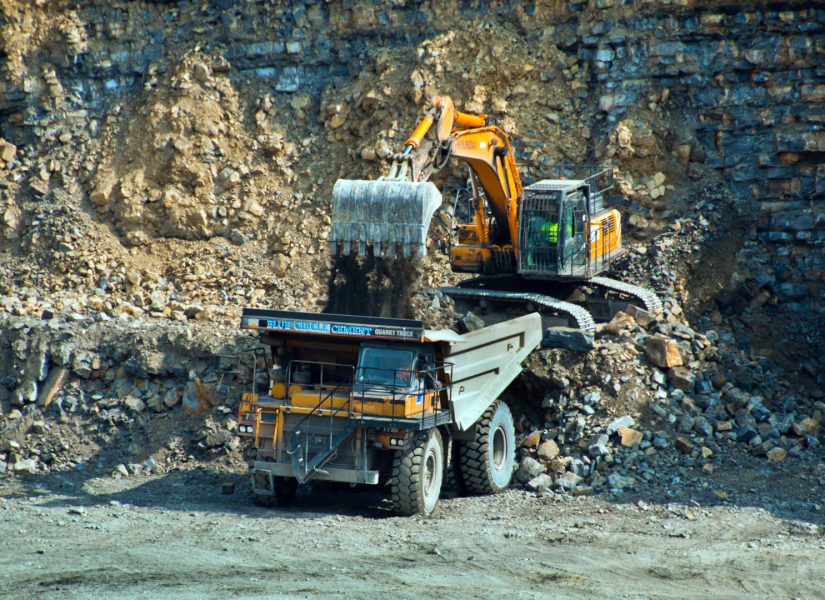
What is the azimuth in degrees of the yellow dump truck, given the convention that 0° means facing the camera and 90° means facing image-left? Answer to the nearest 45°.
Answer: approximately 45°

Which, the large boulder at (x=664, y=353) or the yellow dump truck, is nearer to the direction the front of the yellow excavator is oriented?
the yellow dump truck

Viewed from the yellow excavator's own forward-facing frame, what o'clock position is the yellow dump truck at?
The yellow dump truck is roughly at 11 o'clock from the yellow excavator.

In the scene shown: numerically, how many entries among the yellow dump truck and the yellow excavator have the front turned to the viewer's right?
0

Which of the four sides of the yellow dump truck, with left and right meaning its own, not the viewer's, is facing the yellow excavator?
back

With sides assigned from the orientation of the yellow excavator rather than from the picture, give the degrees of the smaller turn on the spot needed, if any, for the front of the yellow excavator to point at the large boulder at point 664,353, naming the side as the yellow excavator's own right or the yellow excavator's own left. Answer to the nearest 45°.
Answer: approximately 90° to the yellow excavator's own left
